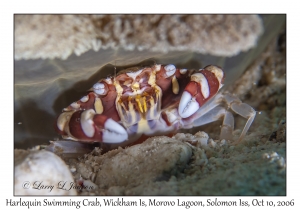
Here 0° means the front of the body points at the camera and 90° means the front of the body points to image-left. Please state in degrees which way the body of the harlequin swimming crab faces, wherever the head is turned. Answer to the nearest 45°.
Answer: approximately 0°
